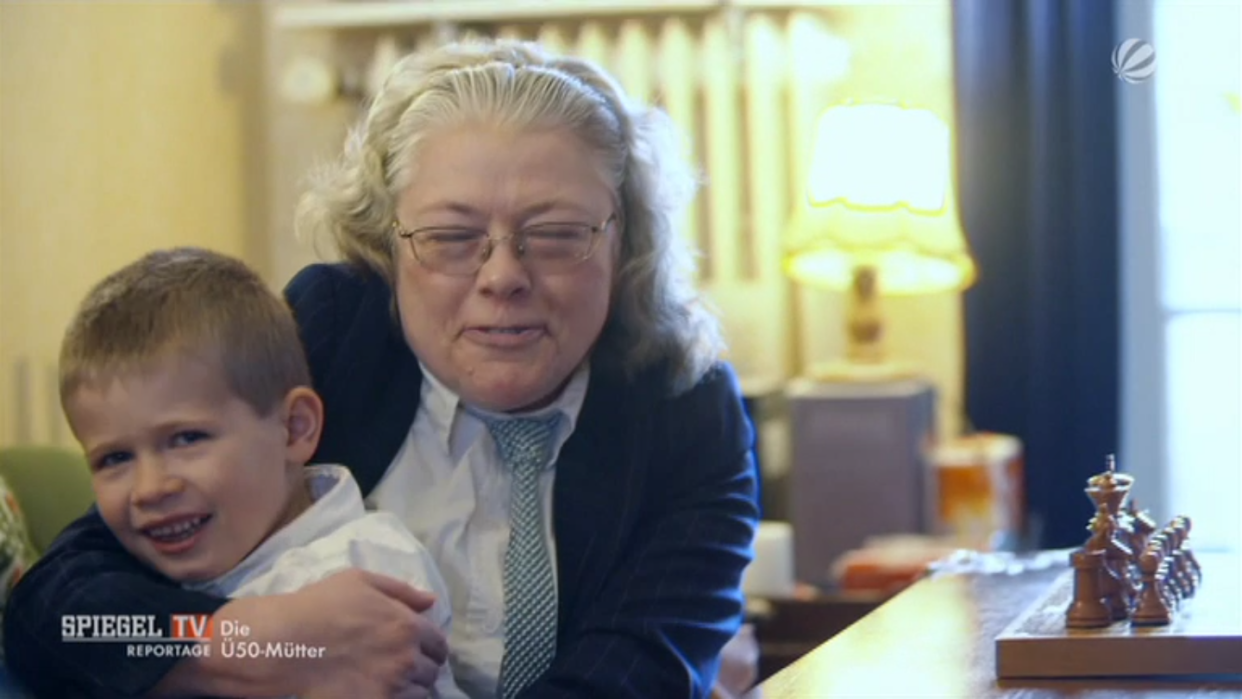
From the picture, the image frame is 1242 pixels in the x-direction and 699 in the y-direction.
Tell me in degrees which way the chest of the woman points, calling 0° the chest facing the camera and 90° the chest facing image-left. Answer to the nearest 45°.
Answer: approximately 0°

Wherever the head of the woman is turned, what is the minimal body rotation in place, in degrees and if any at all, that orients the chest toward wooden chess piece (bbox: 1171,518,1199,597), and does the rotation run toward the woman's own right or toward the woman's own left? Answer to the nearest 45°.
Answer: approximately 90° to the woman's own left

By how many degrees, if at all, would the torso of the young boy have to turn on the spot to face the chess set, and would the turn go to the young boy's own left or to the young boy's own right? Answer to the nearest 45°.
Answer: approximately 135° to the young boy's own left

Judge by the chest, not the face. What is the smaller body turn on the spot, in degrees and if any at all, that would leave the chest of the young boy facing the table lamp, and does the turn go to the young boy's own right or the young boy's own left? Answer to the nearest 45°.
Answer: approximately 180°

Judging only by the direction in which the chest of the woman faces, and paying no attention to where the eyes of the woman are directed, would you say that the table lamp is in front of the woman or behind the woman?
behind

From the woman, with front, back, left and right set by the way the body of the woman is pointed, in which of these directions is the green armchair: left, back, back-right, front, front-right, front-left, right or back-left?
back-right

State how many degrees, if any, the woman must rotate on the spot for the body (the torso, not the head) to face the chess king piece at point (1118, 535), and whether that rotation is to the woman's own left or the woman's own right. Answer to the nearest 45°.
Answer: approximately 45° to the woman's own left

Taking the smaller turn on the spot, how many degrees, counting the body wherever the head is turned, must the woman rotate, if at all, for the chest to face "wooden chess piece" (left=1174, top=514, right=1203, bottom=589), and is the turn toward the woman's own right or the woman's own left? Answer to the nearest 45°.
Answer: approximately 90° to the woman's own left

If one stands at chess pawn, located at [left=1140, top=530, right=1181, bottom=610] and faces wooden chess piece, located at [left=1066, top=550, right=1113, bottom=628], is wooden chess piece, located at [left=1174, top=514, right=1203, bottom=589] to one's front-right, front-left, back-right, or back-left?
back-right

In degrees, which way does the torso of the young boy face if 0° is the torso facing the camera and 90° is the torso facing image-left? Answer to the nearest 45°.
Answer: approximately 45°

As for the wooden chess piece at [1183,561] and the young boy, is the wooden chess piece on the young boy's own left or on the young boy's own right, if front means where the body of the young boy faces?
on the young boy's own left
